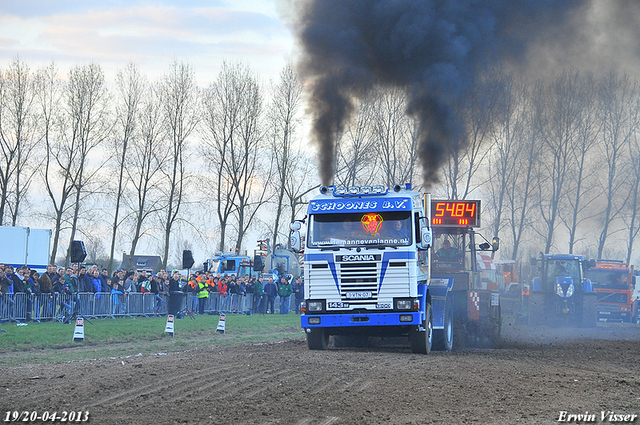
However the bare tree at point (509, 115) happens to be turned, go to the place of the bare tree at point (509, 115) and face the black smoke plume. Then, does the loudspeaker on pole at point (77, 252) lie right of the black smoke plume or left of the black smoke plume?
right

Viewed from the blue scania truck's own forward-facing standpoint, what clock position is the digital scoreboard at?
The digital scoreboard is roughly at 7 o'clock from the blue scania truck.

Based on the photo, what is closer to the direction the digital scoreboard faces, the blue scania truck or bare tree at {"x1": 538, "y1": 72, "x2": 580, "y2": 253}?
the blue scania truck

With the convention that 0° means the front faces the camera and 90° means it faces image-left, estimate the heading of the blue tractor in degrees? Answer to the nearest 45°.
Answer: approximately 0°

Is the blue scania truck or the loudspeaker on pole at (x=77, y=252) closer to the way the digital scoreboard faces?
the blue scania truck

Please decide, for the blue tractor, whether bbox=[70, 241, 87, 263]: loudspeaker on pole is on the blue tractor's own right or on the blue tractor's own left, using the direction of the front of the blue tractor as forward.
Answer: on the blue tractor's own right

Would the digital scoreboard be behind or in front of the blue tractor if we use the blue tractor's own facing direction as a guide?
in front

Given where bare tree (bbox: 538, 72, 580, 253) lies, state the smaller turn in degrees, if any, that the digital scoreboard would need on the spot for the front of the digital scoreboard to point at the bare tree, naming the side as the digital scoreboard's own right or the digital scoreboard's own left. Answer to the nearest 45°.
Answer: approximately 180°

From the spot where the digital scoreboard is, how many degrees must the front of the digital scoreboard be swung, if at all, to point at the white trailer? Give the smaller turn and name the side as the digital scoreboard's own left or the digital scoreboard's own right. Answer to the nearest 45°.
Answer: approximately 135° to the digital scoreboard's own right
